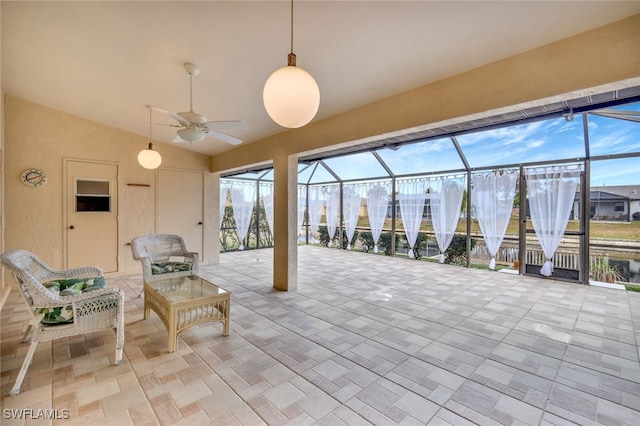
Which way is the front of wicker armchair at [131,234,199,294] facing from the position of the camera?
facing the viewer and to the right of the viewer

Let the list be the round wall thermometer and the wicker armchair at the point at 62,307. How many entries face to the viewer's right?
1

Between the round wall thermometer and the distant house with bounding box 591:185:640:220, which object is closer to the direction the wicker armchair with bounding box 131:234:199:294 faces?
the distant house

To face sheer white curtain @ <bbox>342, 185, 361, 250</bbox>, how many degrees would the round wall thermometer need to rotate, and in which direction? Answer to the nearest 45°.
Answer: approximately 90° to its left

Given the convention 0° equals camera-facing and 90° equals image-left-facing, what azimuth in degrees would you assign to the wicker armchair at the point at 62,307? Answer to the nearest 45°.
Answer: approximately 270°

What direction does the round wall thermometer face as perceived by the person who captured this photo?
facing the viewer

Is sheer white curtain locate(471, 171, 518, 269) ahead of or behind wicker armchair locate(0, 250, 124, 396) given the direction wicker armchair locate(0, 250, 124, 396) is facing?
ahead
